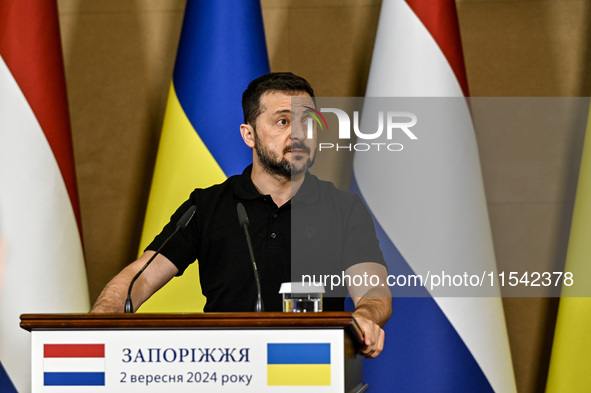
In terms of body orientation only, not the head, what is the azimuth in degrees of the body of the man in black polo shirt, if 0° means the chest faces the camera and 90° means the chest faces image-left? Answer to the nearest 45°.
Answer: approximately 0°

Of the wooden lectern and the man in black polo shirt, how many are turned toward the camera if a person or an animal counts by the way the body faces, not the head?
2

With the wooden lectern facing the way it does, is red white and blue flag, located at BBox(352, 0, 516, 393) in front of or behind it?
behind

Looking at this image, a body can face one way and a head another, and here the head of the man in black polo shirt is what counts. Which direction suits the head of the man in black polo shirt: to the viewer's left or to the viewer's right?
to the viewer's right

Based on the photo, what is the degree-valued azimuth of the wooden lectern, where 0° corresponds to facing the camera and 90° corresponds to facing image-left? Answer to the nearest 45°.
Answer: approximately 0°

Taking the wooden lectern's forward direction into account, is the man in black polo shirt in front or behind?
behind
